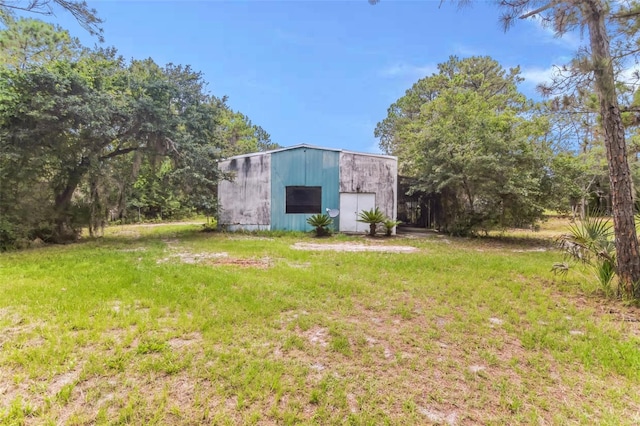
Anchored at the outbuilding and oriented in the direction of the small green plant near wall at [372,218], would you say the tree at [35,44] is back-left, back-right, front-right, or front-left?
back-right

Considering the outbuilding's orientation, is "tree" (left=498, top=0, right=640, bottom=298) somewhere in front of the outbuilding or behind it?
in front

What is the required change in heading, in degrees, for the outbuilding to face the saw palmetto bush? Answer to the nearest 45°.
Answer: approximately 45° to its left

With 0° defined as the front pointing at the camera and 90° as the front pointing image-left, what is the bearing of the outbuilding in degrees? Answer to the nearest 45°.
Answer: approximately 0°

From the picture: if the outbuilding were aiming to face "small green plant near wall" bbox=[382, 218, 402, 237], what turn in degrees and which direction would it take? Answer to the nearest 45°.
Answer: approximately 90° to its left

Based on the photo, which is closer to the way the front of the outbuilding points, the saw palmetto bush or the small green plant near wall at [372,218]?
the saw palmetto bush

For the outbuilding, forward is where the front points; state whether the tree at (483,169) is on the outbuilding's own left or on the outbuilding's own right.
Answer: on the outbuilding's own left
